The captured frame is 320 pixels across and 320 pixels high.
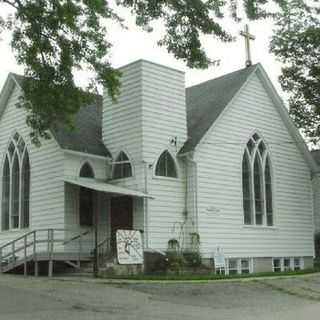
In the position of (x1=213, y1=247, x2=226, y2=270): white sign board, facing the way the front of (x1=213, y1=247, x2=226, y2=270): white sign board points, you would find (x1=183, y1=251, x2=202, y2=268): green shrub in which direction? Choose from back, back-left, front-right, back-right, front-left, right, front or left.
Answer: front-right

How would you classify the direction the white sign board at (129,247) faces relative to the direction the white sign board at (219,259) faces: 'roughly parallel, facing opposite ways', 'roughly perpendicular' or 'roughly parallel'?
roughly parallel

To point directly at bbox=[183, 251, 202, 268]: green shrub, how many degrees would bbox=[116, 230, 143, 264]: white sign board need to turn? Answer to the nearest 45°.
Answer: approximately 135° to its left

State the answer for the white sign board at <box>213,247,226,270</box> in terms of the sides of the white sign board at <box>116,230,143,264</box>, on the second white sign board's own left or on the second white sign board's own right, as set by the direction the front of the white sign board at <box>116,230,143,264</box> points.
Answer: on the second white sign board's own left

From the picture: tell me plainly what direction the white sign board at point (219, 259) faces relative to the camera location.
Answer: facing the viewer

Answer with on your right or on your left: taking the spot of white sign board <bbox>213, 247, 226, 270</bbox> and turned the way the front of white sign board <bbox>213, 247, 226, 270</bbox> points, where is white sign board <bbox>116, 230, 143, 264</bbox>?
on your right

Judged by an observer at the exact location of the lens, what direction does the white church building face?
facing the viewer and to the left of the viewer

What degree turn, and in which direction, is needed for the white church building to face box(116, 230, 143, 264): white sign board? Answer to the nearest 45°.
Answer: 0° — it already faces it

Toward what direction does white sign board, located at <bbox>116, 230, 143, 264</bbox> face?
toward the camera

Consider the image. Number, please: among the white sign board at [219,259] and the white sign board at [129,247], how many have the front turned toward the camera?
2
